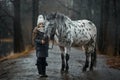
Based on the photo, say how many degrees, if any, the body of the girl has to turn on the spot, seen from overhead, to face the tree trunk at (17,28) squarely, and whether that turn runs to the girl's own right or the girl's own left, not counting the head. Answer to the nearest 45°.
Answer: approximately 135° to the girl's own left

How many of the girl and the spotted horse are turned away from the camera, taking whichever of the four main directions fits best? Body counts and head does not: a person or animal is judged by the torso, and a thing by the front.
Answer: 0

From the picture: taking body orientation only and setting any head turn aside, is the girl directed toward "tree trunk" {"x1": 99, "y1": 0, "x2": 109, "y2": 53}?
no

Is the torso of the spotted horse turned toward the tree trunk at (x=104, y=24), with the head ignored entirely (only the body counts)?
no

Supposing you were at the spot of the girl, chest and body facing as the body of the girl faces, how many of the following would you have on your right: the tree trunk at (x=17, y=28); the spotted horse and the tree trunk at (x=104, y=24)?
0

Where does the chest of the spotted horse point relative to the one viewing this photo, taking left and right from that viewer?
facing the viewer and to the left of the viewer
